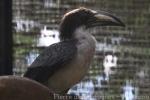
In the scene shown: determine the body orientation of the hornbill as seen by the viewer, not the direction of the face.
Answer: to the viewer's right
